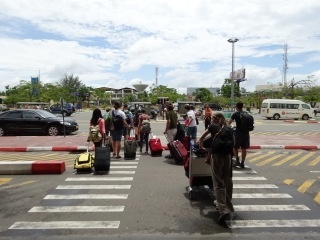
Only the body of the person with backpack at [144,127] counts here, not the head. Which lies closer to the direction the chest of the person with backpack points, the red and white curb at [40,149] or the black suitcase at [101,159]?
the red and white curb

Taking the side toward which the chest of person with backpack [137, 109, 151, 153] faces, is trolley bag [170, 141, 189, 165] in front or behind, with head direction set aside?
behind

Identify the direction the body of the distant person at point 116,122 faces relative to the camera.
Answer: away from the camera

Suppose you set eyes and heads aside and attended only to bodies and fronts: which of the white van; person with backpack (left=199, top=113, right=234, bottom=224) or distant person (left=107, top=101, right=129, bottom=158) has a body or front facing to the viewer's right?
the white van

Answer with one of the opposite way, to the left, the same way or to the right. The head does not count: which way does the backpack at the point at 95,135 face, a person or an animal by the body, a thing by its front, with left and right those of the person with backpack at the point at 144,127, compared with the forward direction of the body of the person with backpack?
the opposite way

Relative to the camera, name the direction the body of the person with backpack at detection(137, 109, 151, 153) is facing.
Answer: away from the camera

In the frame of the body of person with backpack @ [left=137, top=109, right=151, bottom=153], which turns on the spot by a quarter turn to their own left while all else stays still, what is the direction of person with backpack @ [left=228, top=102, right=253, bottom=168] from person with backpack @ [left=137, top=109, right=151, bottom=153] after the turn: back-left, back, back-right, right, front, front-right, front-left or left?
back-left

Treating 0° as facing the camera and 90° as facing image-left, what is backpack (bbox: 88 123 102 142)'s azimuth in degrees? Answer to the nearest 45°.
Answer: approximately 0°
